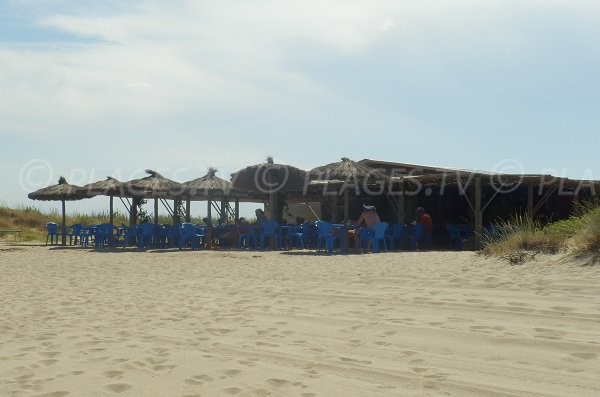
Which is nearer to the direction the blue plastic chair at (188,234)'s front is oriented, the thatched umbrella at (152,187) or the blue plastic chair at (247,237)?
the blue plastic chair
